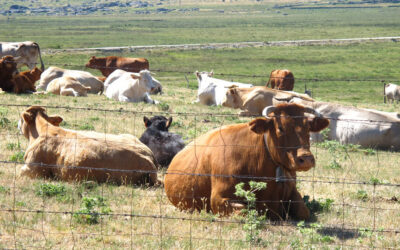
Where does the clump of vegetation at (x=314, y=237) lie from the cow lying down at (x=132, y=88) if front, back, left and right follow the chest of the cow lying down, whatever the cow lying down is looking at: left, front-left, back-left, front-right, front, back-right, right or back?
front-right

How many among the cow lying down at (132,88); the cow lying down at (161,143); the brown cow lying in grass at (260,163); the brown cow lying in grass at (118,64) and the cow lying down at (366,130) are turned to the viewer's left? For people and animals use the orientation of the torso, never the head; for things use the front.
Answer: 2

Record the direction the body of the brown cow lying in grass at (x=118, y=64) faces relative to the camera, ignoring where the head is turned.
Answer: to the viewer's left

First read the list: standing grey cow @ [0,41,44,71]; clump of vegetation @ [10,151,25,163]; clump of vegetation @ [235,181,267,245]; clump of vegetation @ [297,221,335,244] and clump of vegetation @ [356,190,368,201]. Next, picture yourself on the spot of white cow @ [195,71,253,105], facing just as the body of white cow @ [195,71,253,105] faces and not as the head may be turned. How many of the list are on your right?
1

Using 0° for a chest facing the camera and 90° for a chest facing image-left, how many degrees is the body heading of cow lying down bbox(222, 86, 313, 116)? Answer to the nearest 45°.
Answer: approximately 90°

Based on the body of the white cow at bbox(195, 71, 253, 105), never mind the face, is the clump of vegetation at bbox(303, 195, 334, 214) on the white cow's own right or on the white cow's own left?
on the white cow's own left

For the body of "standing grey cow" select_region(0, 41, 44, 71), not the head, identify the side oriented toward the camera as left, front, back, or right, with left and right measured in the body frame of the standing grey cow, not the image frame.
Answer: left

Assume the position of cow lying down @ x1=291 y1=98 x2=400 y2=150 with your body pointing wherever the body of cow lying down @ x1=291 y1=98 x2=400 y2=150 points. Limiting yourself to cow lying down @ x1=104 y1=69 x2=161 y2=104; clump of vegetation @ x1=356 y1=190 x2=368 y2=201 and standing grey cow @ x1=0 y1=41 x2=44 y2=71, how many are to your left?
1

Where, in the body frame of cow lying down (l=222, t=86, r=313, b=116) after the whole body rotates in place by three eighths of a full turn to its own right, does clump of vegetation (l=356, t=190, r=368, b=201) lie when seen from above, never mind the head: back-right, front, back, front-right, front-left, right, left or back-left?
back-right

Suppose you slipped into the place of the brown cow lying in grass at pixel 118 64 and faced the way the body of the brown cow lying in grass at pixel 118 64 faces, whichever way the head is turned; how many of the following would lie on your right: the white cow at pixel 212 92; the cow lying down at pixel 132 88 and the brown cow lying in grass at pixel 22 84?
0

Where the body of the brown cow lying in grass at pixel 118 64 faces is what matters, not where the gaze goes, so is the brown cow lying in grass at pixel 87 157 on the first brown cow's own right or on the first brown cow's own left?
on the first brown cow's own left

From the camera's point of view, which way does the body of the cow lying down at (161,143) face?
away from the camera

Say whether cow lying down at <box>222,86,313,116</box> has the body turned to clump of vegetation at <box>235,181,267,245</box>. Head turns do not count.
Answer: no
